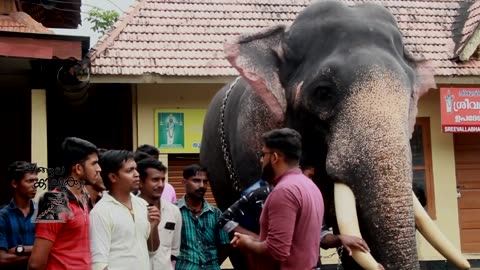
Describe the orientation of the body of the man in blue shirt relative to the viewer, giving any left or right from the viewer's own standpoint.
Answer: facing the viewer and to the right of the viewer

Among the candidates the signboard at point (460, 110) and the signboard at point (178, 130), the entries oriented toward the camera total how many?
2

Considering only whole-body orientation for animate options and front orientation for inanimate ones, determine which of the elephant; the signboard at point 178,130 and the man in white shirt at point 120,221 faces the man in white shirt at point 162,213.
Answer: the signboard

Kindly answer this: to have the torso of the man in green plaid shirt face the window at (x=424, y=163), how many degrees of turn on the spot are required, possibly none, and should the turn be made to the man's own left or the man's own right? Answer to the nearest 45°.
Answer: approximately 135° to the man's own left

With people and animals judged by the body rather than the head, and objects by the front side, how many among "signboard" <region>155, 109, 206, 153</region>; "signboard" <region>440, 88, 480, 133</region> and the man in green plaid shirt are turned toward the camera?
3

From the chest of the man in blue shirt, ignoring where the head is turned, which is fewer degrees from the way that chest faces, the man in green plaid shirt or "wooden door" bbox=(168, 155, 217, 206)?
the man in green plaid shirt

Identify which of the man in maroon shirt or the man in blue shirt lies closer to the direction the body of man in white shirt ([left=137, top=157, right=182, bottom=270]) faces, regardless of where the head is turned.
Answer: the man in maroon shirt

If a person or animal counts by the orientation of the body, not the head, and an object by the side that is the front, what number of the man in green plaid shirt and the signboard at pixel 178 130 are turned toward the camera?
2

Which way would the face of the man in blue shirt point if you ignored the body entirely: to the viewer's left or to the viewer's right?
to the viewer's right

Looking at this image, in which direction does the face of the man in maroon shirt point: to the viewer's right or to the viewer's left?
to the viewer's left

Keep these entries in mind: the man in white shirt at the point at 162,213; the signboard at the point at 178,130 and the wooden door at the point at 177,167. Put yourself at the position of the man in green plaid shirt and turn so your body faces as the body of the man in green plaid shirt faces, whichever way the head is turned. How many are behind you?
2

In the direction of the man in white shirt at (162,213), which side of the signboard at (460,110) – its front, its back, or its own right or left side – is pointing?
front
